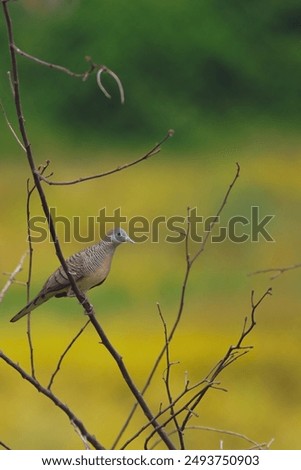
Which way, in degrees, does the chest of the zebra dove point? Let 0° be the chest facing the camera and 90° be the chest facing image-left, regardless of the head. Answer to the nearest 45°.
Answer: approximately 270°
